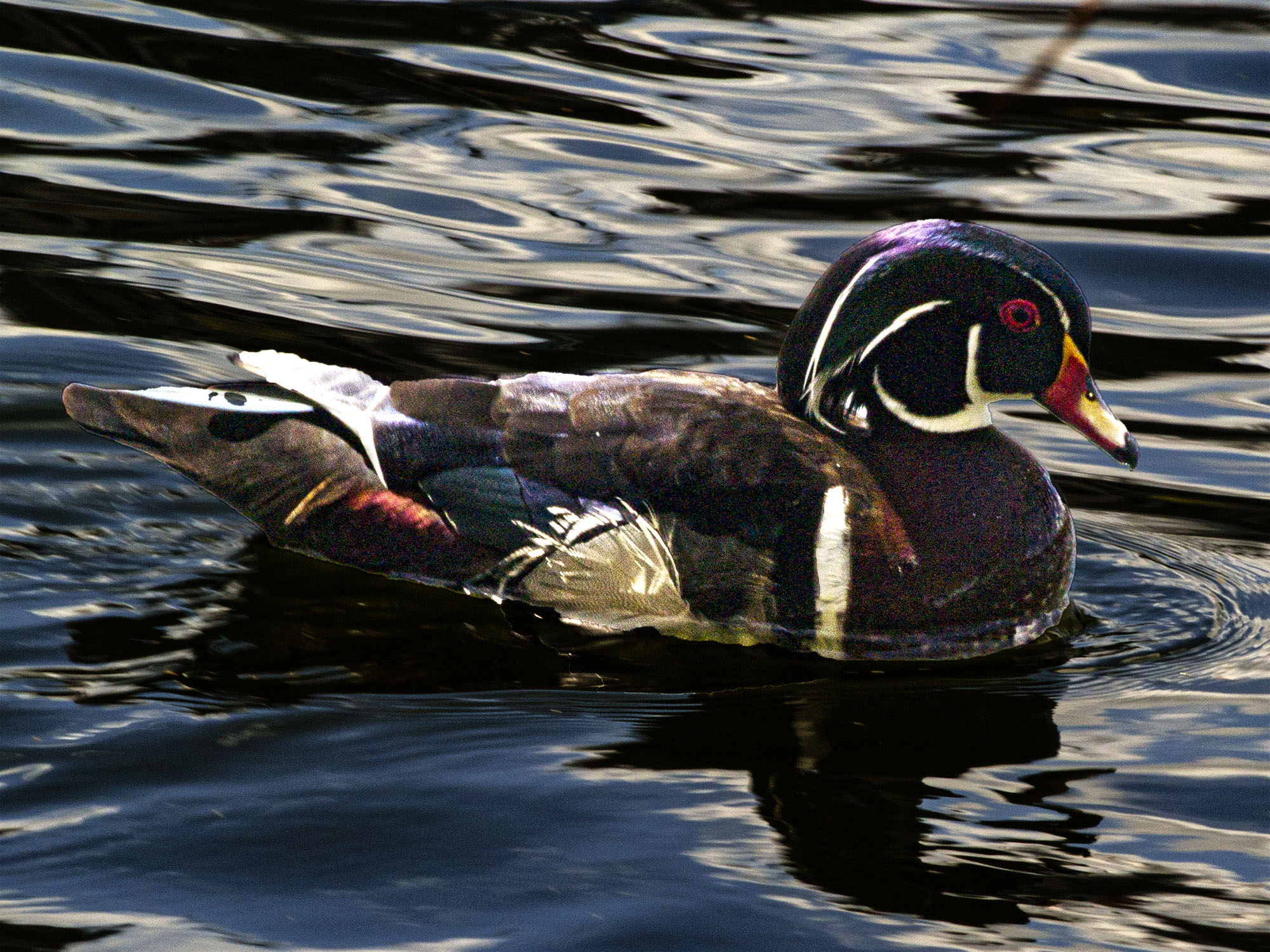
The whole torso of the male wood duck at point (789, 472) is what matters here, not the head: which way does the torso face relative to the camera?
to the viewer's right
